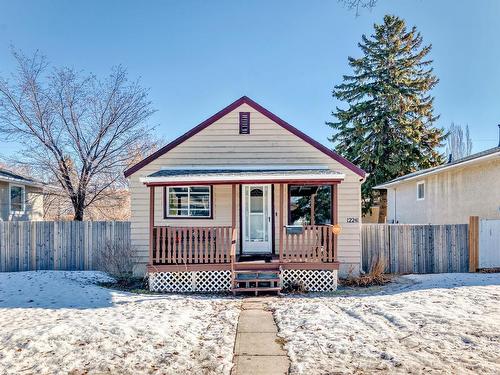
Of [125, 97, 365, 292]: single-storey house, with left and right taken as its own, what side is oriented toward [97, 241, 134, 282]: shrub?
right

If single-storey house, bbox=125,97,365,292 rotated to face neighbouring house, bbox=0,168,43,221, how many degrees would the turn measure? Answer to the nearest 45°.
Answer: approximately 135° to its right

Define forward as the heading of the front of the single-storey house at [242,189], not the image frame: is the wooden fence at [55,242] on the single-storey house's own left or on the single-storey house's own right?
on the single-storey house's own right

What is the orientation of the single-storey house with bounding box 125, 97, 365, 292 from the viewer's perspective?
toward the camera

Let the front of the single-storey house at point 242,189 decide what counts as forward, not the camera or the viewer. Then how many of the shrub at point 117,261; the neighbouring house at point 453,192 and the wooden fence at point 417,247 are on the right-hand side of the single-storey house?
1

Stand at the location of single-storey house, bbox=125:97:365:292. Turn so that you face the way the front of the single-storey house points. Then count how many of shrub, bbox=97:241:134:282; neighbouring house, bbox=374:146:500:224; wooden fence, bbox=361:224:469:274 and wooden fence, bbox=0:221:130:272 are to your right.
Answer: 2

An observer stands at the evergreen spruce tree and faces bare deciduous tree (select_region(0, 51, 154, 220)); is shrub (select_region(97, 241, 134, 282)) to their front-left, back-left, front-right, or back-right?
front-left

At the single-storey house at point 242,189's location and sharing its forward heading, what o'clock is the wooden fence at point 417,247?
The wooden fence is roughly at 9 o'clock from the single-storey house.

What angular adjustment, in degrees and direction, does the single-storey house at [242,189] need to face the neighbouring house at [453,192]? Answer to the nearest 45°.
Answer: approximately 135° to its left

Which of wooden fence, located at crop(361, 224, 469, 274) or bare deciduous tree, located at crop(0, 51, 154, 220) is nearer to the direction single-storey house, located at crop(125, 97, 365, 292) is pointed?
the wooden fence
